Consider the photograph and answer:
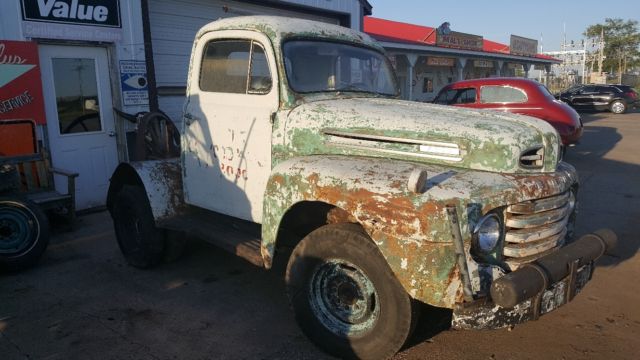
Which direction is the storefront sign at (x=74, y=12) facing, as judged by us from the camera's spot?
facing the viewer

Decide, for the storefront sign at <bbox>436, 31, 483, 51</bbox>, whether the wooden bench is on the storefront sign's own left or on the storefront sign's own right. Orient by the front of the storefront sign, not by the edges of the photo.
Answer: on the storefront sign's own right

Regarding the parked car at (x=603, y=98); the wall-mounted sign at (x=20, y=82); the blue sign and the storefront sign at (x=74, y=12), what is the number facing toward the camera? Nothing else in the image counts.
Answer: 3

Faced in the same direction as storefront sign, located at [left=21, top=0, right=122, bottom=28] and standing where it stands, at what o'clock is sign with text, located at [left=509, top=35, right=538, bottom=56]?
The sign with text is roughly at 8 o'clock from the storefront sign.

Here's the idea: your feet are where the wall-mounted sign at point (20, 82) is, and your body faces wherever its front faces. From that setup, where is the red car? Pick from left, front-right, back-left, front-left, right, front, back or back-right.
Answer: left

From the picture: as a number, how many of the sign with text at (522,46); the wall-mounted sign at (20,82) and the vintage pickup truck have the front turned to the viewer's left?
0

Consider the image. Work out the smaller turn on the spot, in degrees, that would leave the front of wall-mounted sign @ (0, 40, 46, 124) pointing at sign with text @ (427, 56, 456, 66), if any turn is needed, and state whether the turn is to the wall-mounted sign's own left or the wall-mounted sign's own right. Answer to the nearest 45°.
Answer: approximately 135° to the wall-mounted sign's own left

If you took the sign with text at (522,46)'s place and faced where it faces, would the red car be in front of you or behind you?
in front

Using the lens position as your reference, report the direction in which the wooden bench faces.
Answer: facing the viewer and to the right of the viewer

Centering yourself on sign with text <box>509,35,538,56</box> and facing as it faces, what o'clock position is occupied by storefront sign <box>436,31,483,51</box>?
The storefront sign is roughly at 2 o'clock from the sign with text.
